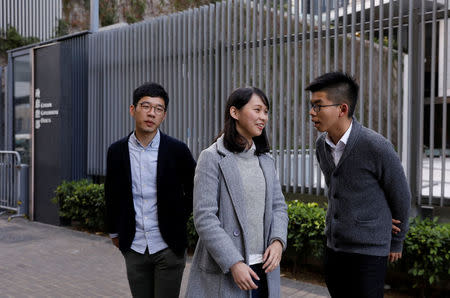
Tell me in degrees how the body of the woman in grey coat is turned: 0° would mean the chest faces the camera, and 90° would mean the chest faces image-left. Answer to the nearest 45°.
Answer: approximately 315°

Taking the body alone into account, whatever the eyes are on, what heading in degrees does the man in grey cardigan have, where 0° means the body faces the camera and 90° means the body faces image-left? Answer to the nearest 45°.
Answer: approximately 45°

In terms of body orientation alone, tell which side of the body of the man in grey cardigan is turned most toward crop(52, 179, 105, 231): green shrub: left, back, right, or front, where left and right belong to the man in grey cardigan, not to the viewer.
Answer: right

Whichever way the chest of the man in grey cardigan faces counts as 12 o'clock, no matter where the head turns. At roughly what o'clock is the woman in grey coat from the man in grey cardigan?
The woman in grey coat is roughly at 12 o'clock from the man in grey cardigan.

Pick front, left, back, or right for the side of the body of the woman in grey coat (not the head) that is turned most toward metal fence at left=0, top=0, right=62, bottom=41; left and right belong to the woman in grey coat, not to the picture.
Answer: back

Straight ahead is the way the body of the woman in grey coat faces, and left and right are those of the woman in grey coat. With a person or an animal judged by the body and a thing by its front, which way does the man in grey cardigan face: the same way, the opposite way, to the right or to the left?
to the right

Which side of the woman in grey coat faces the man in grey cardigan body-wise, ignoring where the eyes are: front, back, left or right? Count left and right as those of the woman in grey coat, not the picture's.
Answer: left
